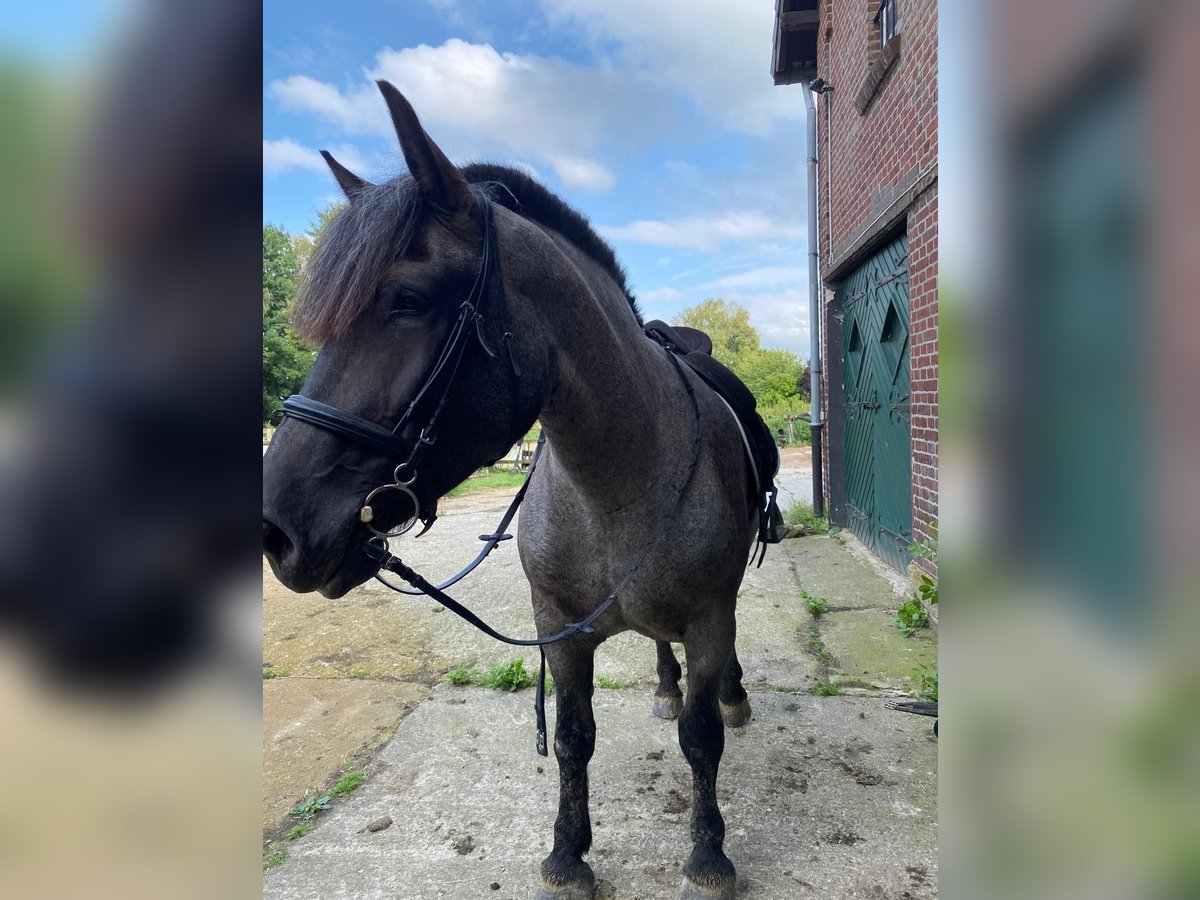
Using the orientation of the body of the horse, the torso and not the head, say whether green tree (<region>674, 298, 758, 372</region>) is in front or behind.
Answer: behind

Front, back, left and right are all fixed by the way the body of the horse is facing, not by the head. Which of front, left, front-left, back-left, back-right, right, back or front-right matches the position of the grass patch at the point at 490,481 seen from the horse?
back

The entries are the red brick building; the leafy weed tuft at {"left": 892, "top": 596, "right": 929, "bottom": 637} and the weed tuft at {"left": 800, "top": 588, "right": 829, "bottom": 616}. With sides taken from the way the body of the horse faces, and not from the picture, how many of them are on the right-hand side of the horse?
0

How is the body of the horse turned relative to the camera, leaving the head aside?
toward the camera

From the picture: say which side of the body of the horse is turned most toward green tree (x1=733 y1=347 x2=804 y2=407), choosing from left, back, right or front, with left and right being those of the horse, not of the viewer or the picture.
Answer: back

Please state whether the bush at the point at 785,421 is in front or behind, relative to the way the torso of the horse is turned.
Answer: behind

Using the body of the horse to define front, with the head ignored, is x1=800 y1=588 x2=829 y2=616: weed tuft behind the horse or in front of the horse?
behind

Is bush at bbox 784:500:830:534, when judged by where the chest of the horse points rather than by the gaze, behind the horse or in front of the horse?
behind

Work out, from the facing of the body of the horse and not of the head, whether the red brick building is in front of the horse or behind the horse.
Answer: behind
